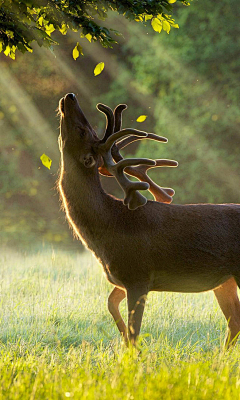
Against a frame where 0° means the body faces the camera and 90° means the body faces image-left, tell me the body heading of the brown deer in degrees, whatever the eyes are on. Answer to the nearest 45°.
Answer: approximately 90°
